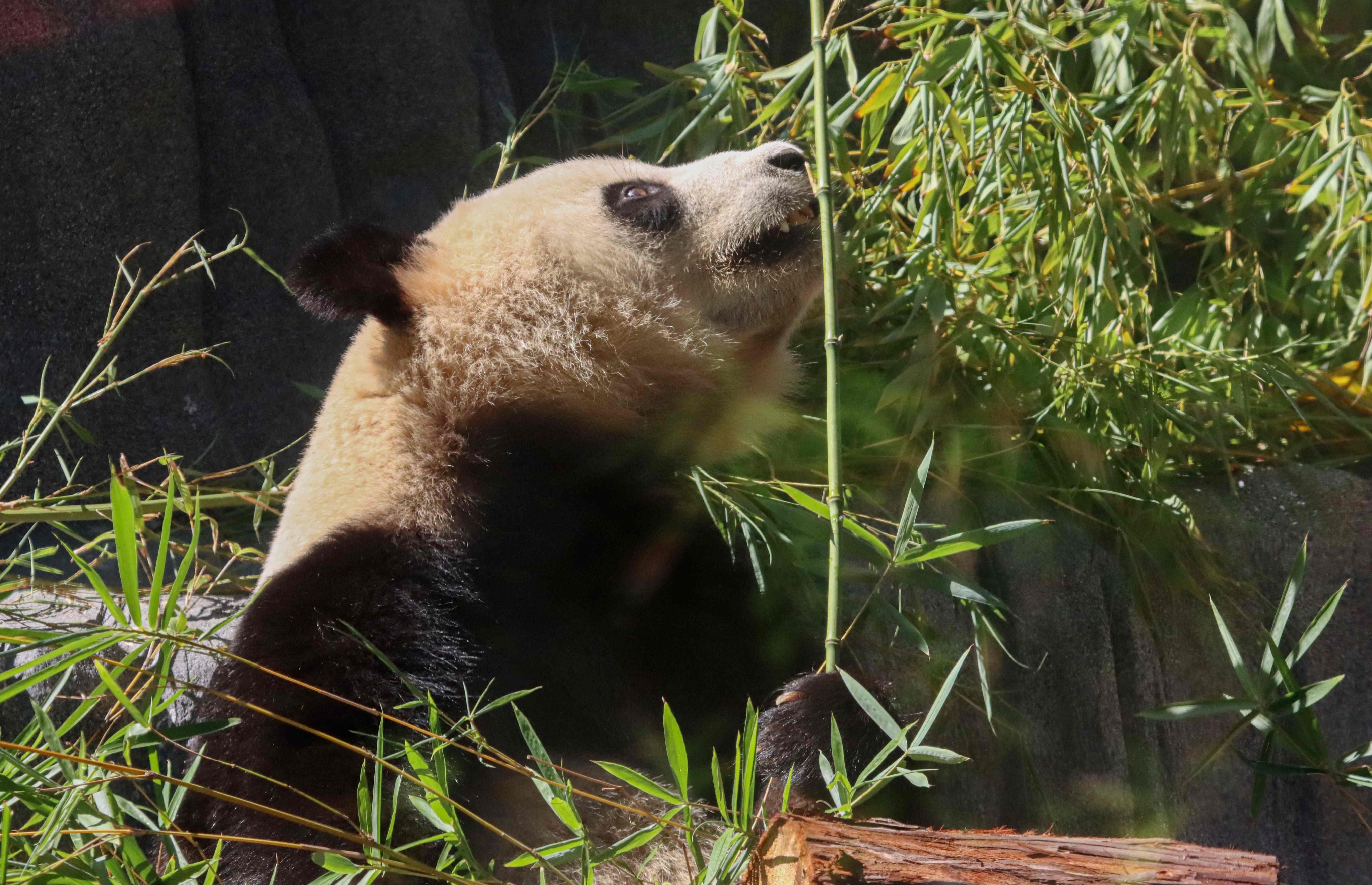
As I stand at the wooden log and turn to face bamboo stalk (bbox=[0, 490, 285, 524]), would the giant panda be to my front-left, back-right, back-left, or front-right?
front-right

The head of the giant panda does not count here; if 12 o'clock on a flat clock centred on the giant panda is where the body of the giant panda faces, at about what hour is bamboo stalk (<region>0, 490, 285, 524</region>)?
The bamboo stalk is roughly at 7 o'clock from the giant panda.

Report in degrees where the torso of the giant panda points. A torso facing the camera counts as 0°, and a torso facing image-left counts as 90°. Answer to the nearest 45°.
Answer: approximately 270°

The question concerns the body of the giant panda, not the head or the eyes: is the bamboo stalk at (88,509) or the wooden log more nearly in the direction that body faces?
the wooden log

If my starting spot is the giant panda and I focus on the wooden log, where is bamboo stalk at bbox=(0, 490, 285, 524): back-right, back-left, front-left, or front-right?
back-right
